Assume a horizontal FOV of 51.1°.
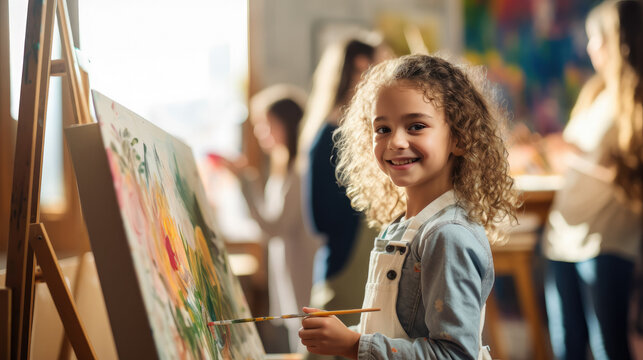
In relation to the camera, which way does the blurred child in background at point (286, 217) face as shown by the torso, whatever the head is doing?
to the viewer's left

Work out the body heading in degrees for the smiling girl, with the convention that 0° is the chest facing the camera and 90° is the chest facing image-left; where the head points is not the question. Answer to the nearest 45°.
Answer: approximately 45°

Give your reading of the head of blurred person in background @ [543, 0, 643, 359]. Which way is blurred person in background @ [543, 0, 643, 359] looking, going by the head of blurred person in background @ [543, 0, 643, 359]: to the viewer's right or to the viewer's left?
to the viewer's left

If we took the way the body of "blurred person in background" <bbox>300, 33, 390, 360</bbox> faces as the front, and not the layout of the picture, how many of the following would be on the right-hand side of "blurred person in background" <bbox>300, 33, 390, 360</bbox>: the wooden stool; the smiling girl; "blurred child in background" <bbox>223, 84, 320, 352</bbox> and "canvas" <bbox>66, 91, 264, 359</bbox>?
2

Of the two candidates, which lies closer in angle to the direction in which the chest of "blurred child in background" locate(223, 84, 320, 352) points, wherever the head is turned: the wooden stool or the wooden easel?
the wooden easel
